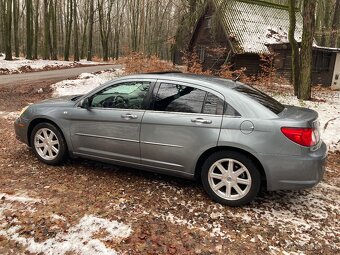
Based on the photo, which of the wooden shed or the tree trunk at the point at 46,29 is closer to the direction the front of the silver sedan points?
the tree trunk

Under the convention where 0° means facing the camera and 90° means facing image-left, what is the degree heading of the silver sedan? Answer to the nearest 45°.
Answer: approximately 135°

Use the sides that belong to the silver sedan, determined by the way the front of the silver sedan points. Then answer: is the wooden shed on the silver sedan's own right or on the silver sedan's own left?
on the silver sedan's own right
